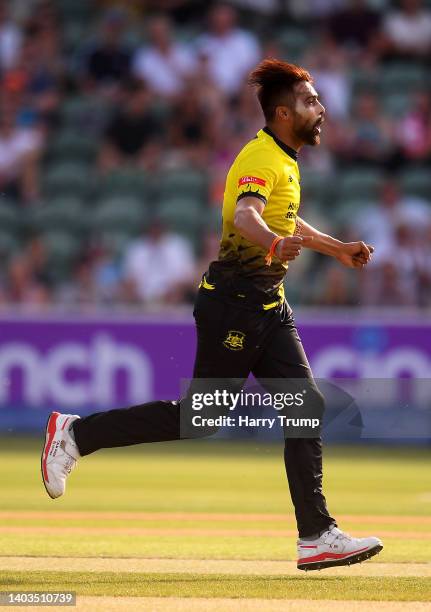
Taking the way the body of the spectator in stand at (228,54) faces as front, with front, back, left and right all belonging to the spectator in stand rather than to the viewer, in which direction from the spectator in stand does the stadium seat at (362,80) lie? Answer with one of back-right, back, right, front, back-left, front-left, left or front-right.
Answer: left

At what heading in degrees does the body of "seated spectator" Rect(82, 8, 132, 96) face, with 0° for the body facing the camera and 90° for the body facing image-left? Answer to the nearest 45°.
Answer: approximately 0°

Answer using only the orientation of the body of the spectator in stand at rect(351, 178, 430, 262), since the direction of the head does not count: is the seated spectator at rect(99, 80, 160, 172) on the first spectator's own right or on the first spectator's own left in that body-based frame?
on the first spectator's own right

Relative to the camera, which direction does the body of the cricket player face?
to the viewer's right

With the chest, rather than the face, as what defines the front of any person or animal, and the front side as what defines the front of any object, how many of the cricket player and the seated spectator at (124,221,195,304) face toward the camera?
1
